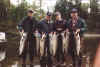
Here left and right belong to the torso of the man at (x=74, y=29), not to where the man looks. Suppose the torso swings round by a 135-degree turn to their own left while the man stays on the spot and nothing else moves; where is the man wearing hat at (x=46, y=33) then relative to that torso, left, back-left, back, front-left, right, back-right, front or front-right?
back-left

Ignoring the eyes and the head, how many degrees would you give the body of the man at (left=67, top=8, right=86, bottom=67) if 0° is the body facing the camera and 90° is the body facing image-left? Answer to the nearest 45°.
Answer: approximately 0°
